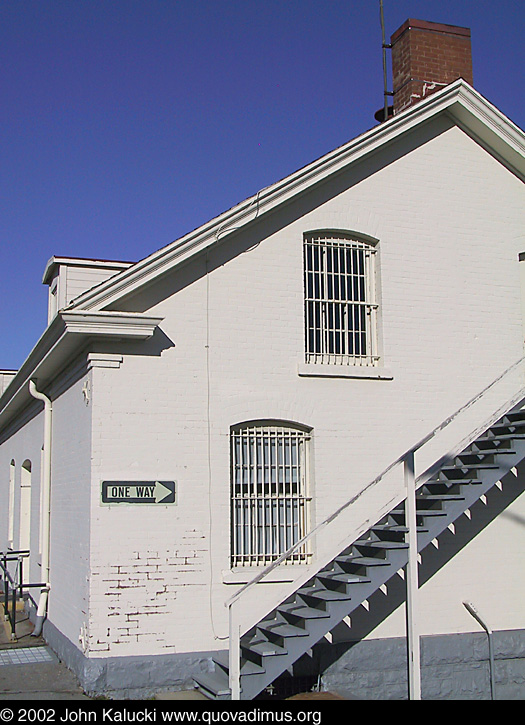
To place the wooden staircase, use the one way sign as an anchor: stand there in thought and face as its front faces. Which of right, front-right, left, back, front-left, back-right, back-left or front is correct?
left

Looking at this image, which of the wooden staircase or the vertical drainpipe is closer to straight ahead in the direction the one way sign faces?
the wooden staircase

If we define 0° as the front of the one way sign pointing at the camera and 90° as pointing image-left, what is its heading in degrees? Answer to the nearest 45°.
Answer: approximately 0°
